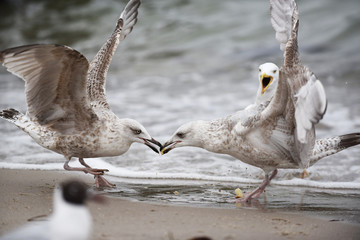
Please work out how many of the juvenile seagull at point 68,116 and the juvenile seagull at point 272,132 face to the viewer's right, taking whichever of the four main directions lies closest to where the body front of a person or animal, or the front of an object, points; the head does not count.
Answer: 1

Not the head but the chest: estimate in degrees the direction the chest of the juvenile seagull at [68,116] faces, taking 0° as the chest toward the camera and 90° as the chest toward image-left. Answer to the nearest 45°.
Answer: approximately 270°

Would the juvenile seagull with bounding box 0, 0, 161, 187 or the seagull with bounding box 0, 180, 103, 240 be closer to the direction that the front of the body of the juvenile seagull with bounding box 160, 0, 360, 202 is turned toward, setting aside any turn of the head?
the juvenile seagull

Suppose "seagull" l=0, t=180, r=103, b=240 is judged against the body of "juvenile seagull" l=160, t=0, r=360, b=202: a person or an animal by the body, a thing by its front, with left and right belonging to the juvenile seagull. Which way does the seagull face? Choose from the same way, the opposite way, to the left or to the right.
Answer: the opposite way

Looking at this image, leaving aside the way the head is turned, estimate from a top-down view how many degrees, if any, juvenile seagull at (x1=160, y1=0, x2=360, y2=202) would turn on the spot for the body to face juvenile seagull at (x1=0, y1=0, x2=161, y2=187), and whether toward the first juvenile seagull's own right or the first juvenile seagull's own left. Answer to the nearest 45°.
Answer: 0° — it already faces it

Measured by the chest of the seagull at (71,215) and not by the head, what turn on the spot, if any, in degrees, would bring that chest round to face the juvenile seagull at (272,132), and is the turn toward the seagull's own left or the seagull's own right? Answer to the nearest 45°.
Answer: approximately 45° to the seagull's own left

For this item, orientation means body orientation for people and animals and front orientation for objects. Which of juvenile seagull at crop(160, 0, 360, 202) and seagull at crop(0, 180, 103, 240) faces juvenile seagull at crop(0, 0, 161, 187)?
juvenile seagull at crop(160, 0, 360, 202)

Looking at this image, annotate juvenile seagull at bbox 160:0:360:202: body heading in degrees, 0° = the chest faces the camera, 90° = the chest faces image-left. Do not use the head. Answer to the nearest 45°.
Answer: approximately 90°

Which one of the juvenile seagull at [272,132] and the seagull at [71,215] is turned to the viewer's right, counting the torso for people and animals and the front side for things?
the seagull

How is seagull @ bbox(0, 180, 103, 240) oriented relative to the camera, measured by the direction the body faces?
to the viewer's right

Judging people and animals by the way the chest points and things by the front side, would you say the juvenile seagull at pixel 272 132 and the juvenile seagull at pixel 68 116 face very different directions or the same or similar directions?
very different directions

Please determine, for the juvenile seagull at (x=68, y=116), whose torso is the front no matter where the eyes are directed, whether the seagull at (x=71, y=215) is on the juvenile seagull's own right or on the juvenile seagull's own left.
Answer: on the juvenile seagull's own right
